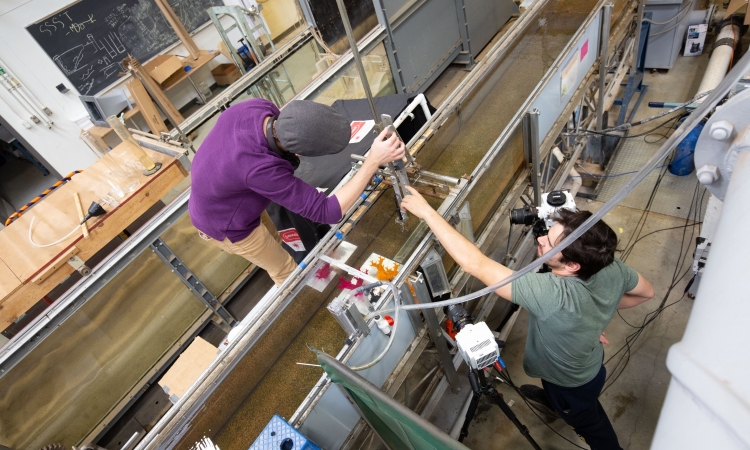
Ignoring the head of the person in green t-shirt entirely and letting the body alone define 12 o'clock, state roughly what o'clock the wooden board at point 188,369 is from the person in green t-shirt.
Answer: The wooden board is roughly at 10 o'clock from the person in green t-shirt.

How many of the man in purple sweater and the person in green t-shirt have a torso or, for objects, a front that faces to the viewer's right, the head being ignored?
1

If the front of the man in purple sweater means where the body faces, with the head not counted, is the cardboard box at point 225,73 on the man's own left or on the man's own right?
on the man's own left

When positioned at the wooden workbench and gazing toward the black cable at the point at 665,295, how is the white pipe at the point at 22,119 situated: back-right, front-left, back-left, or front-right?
back-left

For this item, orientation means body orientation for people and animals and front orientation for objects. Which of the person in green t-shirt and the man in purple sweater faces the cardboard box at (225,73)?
the person in green t-shirt

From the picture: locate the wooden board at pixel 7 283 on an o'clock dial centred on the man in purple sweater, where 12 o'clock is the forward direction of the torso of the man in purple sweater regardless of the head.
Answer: The wooden board is roughly at 7 o'clock from the man in purple sweater.

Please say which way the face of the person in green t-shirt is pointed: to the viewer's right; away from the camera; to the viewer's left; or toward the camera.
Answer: to the viewer's left

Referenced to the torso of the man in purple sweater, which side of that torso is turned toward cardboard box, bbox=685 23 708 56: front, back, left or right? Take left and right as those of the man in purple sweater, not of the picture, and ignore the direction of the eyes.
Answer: front

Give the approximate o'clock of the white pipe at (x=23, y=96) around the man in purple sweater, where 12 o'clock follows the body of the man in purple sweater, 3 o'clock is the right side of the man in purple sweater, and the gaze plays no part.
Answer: The white pipe is roughly at 8 o'clock from the man in purple sweater.

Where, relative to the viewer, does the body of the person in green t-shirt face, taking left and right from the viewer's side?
facing away from the viewer and to the left of the viewer

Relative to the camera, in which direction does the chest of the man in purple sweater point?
to the viewer's right

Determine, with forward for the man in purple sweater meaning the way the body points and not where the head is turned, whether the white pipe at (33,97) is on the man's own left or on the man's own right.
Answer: on the man's own left

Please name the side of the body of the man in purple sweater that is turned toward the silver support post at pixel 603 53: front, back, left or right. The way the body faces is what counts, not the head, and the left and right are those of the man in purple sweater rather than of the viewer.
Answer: front

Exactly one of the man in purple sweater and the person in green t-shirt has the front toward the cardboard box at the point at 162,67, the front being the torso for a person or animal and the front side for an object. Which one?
the person in green t-shirt
